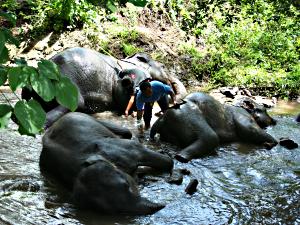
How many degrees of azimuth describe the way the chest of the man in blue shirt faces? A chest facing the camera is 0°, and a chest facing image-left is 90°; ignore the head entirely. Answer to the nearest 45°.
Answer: approximately 45°

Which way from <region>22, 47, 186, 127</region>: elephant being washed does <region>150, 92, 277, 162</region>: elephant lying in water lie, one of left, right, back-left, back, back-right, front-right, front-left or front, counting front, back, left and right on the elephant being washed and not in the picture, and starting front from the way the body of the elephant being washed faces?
front-right

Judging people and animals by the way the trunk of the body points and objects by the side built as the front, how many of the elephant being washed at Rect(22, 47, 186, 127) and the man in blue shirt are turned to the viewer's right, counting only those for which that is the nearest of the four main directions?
1

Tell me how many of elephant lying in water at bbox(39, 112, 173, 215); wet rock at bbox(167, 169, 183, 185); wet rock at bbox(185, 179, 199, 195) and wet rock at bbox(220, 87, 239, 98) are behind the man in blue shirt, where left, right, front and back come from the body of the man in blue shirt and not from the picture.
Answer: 1

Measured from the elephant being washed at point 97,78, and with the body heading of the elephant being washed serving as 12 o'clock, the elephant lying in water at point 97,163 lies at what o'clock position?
The elephant lying in water is roughly at 3 o'clock from the elephant being washed.

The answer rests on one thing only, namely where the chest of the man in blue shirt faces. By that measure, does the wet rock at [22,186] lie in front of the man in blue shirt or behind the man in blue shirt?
in front

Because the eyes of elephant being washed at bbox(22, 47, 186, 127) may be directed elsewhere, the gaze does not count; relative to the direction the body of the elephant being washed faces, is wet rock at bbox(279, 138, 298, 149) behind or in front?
in front

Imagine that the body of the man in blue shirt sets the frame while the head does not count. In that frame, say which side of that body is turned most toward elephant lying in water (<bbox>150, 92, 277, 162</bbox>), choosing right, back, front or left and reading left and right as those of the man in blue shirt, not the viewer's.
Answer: left

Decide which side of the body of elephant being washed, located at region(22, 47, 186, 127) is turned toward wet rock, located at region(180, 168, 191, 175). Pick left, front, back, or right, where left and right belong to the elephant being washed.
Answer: right

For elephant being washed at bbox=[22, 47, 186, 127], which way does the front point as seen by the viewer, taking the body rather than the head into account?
to the viewer's right
